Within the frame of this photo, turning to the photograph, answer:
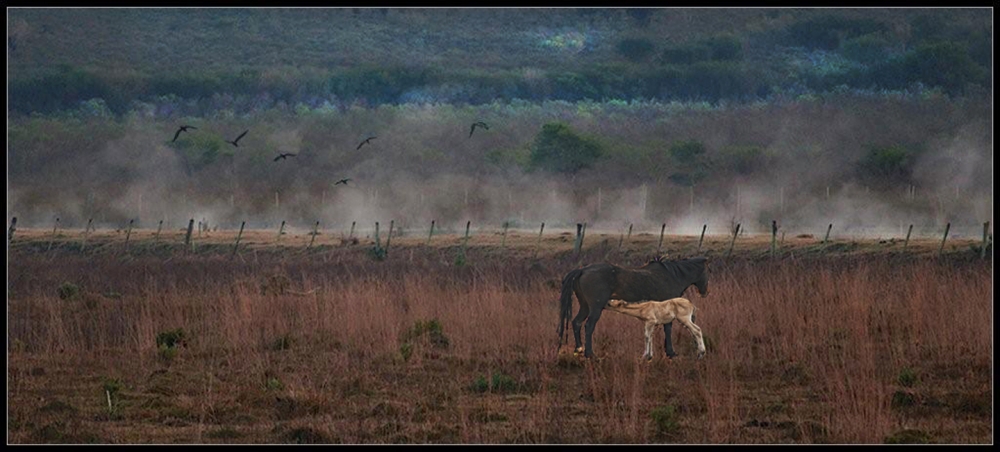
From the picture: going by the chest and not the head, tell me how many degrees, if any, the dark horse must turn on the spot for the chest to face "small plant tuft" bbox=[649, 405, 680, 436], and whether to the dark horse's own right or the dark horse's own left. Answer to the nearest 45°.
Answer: approximately 90° to the dark horse's own right

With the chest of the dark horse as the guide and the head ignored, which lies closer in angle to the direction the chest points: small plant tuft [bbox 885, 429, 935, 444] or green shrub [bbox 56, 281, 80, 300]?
the small plant tuft

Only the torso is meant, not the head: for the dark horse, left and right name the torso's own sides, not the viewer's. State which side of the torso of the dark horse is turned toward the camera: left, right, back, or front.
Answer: right

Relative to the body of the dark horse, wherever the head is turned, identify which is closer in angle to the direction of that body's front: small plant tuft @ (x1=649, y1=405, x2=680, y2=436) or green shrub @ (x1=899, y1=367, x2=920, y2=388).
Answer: the green shrub

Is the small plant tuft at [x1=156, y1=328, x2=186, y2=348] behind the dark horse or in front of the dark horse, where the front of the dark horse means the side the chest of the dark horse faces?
behind
